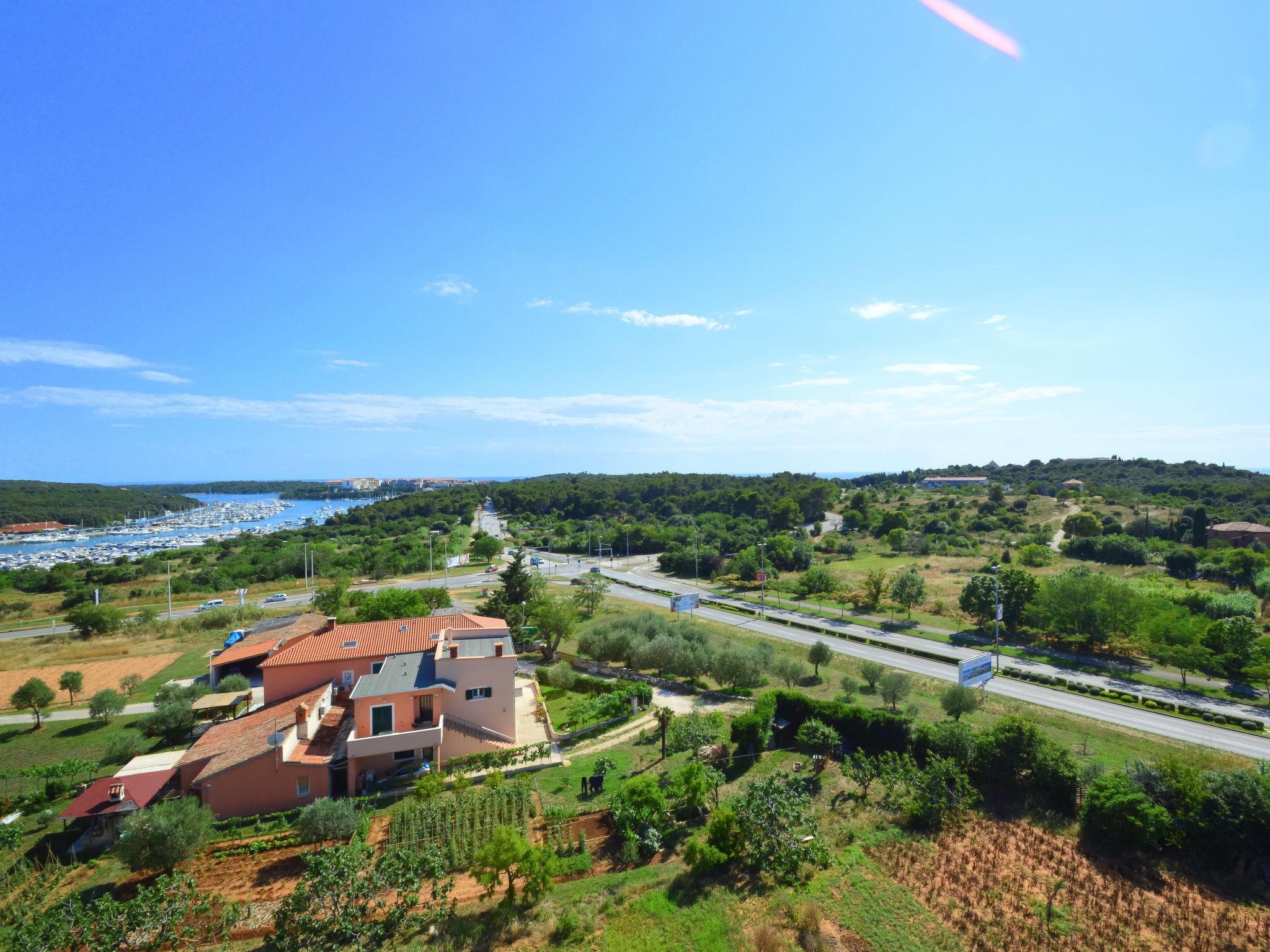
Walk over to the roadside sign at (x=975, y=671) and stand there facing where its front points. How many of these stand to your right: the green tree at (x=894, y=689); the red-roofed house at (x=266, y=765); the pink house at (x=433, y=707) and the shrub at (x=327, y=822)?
4

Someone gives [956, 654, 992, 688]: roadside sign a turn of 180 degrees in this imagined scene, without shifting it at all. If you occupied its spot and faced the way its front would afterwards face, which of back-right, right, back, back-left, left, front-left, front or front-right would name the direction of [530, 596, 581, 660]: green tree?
front-left

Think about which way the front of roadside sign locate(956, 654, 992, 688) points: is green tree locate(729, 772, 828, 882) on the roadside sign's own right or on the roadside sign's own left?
on the roadside sign's own right

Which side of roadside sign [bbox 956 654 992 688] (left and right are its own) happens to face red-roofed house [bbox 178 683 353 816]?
right

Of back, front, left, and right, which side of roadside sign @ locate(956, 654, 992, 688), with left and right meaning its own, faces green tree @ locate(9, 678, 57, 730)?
right

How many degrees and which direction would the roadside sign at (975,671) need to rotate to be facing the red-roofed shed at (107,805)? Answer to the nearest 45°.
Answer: approximately 90° to its right

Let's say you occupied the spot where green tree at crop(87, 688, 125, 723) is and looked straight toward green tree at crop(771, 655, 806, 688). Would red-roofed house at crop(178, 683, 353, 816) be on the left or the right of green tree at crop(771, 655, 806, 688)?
right

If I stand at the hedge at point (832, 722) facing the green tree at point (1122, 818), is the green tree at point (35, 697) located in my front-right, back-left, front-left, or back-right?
back-right

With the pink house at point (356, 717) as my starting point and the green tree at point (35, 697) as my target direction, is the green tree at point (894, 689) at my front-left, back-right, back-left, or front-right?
back-right

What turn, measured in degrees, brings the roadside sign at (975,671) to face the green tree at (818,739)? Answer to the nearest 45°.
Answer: approximately 90° to its right

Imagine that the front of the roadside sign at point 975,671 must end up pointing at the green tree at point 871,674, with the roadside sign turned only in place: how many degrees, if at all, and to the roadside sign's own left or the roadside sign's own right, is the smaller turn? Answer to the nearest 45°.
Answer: approximately 135° to the roadside sign's own right

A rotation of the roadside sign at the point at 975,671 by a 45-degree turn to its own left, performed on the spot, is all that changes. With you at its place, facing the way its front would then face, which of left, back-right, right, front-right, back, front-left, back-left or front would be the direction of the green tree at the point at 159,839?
back-right

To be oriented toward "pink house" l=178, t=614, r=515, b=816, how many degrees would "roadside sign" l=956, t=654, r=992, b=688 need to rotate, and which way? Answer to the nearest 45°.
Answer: approximately 90° to its right
